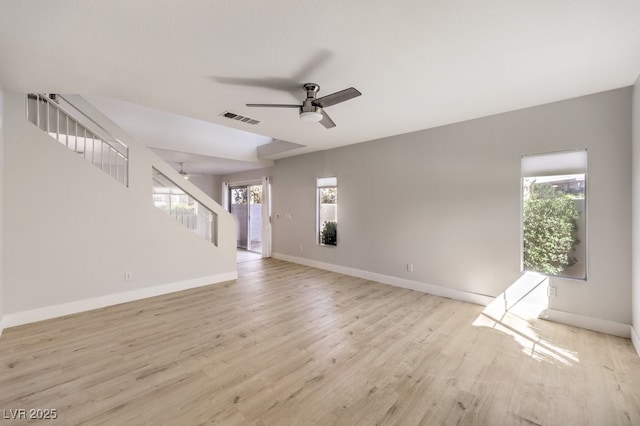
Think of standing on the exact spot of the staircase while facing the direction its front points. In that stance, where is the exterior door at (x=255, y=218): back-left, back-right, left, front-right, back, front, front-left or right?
front-left

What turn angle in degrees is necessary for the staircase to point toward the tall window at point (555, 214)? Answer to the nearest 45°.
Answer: approximately 45° to its right

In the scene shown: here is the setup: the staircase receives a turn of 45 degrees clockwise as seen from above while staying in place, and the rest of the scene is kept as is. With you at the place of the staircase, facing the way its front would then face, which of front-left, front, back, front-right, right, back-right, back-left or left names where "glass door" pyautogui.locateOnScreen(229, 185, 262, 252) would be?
left

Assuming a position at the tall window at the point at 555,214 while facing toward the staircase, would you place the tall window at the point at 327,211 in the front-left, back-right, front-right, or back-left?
front-right

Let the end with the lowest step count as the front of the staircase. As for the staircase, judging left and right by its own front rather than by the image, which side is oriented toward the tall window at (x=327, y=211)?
front

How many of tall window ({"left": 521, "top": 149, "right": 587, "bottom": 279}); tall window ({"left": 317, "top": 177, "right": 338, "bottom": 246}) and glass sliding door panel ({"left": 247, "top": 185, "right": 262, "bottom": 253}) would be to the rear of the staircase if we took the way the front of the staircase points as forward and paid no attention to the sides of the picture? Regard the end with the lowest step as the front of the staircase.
0
